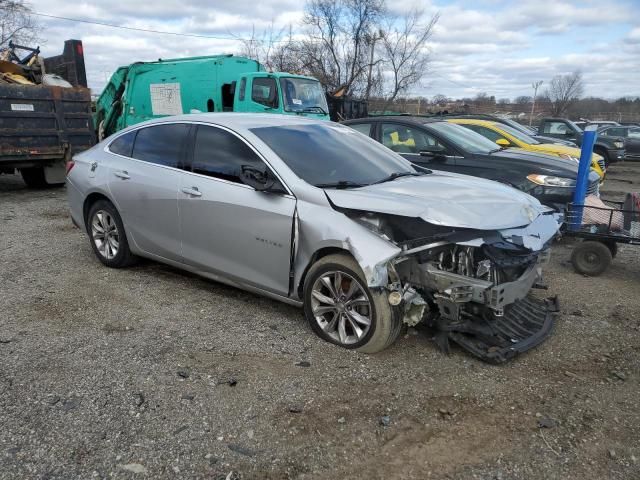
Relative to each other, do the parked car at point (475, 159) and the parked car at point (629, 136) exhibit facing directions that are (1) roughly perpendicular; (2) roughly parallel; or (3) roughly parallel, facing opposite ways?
roughly parallel

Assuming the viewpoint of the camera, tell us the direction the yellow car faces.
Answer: facing the viewer and to the right of the viewer

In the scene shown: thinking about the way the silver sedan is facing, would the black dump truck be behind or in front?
behind

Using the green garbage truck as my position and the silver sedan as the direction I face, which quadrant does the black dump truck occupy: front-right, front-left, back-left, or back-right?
front-right

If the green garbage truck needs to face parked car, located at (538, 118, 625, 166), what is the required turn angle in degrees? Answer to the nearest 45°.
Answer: approximately 45° to its left

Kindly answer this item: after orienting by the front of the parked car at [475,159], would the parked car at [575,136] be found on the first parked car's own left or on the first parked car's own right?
on the first parked car's own left

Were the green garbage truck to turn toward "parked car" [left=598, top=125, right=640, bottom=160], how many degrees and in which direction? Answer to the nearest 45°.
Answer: approximately 45° to its left
